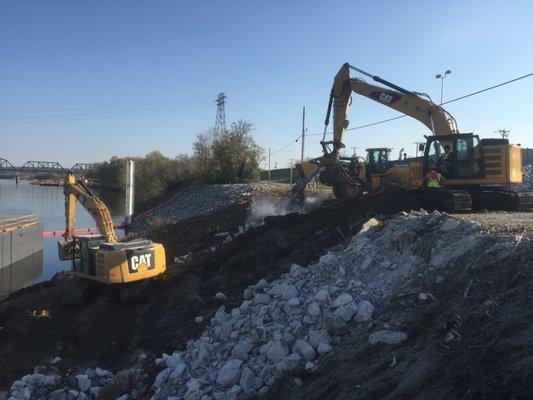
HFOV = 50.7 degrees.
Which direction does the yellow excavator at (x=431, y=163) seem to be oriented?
to the viewer's left

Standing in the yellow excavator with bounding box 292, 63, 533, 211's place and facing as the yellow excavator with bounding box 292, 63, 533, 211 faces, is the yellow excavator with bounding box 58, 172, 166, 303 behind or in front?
in front

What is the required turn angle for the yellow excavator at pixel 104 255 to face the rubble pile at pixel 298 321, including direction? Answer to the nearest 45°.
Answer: approximately 180°

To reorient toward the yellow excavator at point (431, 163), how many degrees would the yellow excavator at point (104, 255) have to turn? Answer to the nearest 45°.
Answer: approximately 135° to its right

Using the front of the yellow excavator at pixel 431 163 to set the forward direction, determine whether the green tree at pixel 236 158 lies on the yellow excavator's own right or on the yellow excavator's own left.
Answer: on the yellow excavator's own right

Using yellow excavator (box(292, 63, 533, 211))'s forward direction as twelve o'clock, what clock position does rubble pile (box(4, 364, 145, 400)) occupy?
The rubble pile is roughly at 10 o'clock from the yellow excavator.

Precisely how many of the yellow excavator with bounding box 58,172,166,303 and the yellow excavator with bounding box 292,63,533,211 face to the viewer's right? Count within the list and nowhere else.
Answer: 0

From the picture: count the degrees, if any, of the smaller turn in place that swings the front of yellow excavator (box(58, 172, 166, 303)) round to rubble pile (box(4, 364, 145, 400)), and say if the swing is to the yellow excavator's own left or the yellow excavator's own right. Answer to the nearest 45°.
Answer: approximately 135° to the yellow excavator's own left

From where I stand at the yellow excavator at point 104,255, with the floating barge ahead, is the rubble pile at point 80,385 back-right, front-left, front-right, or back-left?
back-left

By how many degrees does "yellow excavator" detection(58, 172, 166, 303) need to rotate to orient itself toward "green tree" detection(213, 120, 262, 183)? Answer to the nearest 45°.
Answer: approximately 45° to its right

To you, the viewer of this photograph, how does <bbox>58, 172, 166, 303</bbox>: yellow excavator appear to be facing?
facing away from the viewer and to the left of the viewer

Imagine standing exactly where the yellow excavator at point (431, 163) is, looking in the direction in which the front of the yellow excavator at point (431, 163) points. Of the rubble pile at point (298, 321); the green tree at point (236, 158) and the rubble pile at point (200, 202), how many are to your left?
1
